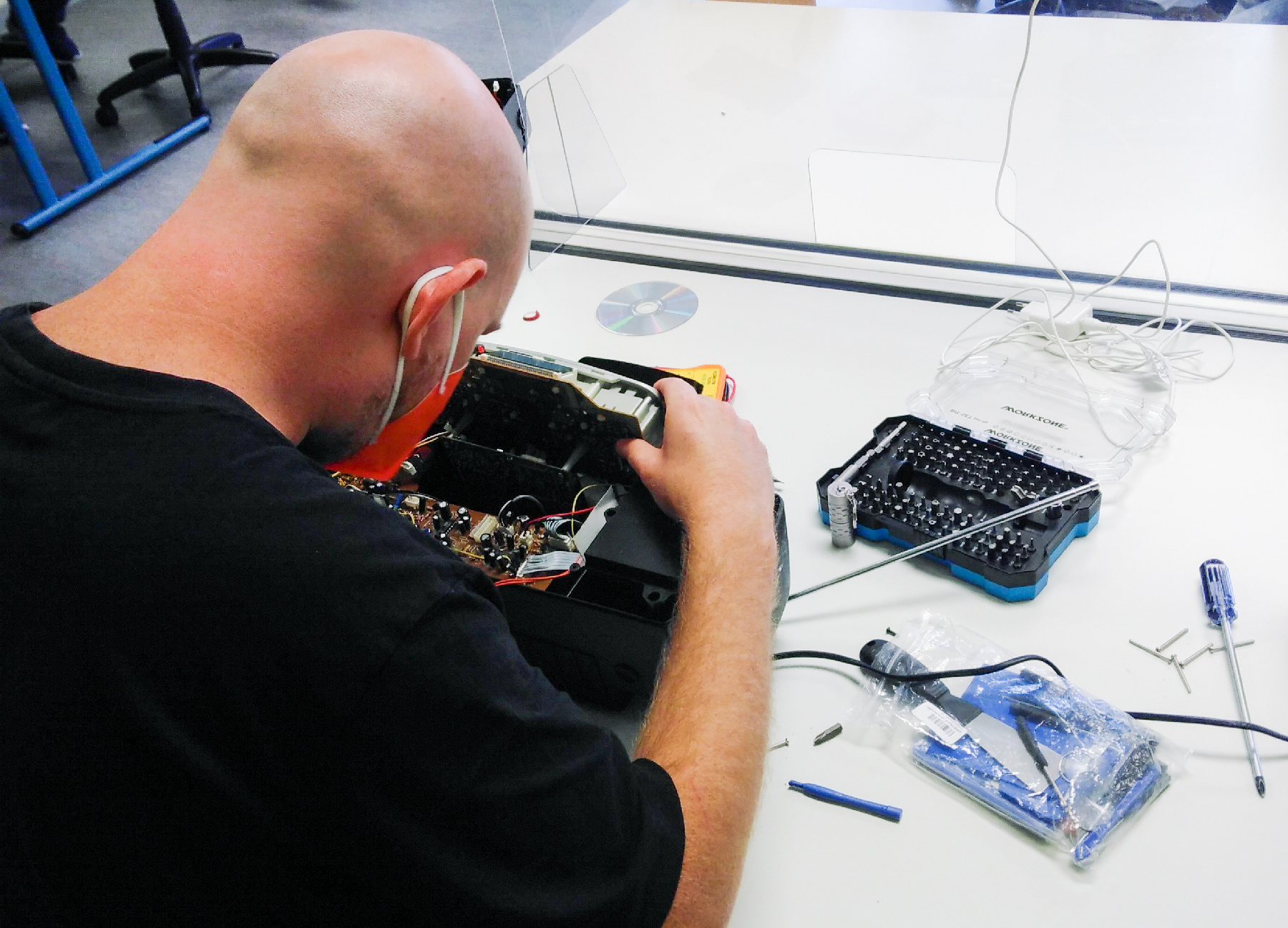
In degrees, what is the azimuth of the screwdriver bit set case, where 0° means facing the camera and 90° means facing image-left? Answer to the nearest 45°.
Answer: approximately 45°

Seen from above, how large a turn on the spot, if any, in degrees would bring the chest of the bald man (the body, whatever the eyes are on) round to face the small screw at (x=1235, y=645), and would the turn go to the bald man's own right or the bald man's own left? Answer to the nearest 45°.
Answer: approximately 45° to the bald man's own right

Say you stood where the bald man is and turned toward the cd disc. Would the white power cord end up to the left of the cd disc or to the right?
right

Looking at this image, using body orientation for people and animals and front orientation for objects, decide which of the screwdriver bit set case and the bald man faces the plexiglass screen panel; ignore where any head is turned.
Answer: the bald man

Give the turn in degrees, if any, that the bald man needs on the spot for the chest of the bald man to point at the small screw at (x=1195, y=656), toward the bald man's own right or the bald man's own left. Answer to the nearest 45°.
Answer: approximately 45° to the bald man's own right

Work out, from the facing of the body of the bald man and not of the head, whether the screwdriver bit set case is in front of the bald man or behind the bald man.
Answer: in front

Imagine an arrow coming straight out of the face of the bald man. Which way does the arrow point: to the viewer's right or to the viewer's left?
to the viewer's right

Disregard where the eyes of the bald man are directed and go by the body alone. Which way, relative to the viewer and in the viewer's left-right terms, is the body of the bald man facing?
facing away from the viewer and to the right of the viewer

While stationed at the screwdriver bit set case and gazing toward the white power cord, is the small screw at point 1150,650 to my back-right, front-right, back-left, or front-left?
back-right
